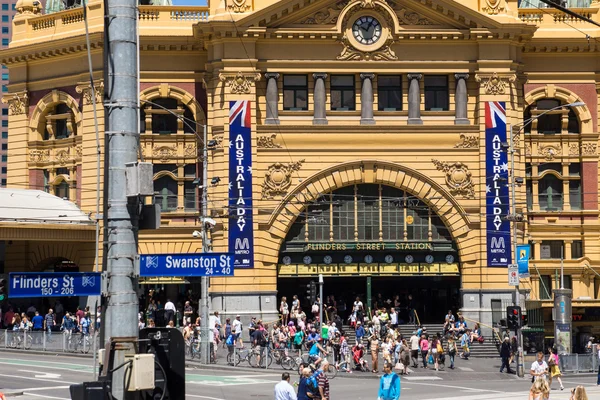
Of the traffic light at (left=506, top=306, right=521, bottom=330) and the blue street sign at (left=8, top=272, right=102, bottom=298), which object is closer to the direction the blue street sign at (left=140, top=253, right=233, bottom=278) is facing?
the blue street sign

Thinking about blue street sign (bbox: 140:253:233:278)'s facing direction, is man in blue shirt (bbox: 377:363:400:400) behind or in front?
behind

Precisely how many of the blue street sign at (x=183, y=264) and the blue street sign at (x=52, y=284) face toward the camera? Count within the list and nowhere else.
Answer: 2

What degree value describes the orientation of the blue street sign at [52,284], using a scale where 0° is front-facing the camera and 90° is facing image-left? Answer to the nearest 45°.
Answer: approximately 0°

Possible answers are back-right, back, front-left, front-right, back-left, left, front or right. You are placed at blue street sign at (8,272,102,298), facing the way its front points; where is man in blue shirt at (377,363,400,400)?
back-left

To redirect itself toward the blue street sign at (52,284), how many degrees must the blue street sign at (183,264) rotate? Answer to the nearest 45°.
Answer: approximately 90° to its right

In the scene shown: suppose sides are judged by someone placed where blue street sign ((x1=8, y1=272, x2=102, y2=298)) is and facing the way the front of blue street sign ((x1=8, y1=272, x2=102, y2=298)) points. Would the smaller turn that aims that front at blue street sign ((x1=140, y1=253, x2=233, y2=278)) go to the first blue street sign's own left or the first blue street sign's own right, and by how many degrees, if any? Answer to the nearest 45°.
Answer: approximately 90° to the first blue street sign's own left

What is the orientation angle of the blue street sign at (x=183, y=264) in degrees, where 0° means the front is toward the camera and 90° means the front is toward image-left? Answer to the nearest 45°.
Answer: approximately 0°

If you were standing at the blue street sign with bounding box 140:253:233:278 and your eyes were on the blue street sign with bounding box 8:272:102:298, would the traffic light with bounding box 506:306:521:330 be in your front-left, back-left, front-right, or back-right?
back-right

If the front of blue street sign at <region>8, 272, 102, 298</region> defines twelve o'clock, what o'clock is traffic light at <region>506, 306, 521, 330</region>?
The traffic light is roughly at 7 o'clock from the blue street sign.
